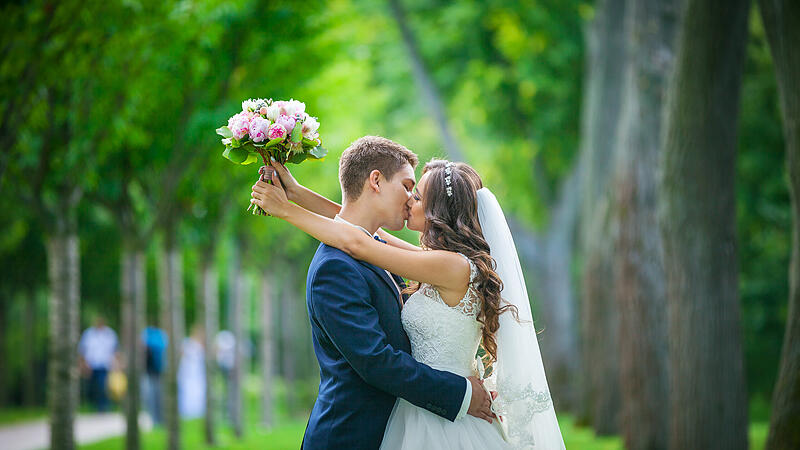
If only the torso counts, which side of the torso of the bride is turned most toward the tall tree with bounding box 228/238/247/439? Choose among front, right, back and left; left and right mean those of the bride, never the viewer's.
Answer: right

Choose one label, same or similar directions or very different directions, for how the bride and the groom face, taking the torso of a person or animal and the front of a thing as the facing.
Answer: very different directions

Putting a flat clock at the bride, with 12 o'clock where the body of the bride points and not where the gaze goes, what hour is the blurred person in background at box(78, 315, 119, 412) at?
The blurred person in background is roughly at 2 o'clock from the bride.

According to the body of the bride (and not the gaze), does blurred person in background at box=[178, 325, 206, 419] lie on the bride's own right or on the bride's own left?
on the bride's own right

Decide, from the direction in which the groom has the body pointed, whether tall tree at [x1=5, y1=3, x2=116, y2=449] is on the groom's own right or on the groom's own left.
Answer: on the groom's own left

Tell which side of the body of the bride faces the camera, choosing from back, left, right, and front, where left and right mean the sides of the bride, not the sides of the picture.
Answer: left

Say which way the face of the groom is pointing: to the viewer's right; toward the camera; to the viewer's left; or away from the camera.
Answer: to the viewer's right

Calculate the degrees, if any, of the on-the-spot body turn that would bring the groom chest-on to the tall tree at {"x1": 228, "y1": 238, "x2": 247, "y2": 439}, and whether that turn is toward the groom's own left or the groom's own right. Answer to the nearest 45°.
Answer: approximately 90° to the groom's own left

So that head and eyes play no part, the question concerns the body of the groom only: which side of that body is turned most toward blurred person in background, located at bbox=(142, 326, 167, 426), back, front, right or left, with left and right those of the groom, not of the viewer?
left

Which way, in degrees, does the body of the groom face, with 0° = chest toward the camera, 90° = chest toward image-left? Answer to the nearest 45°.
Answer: approximately 270°
